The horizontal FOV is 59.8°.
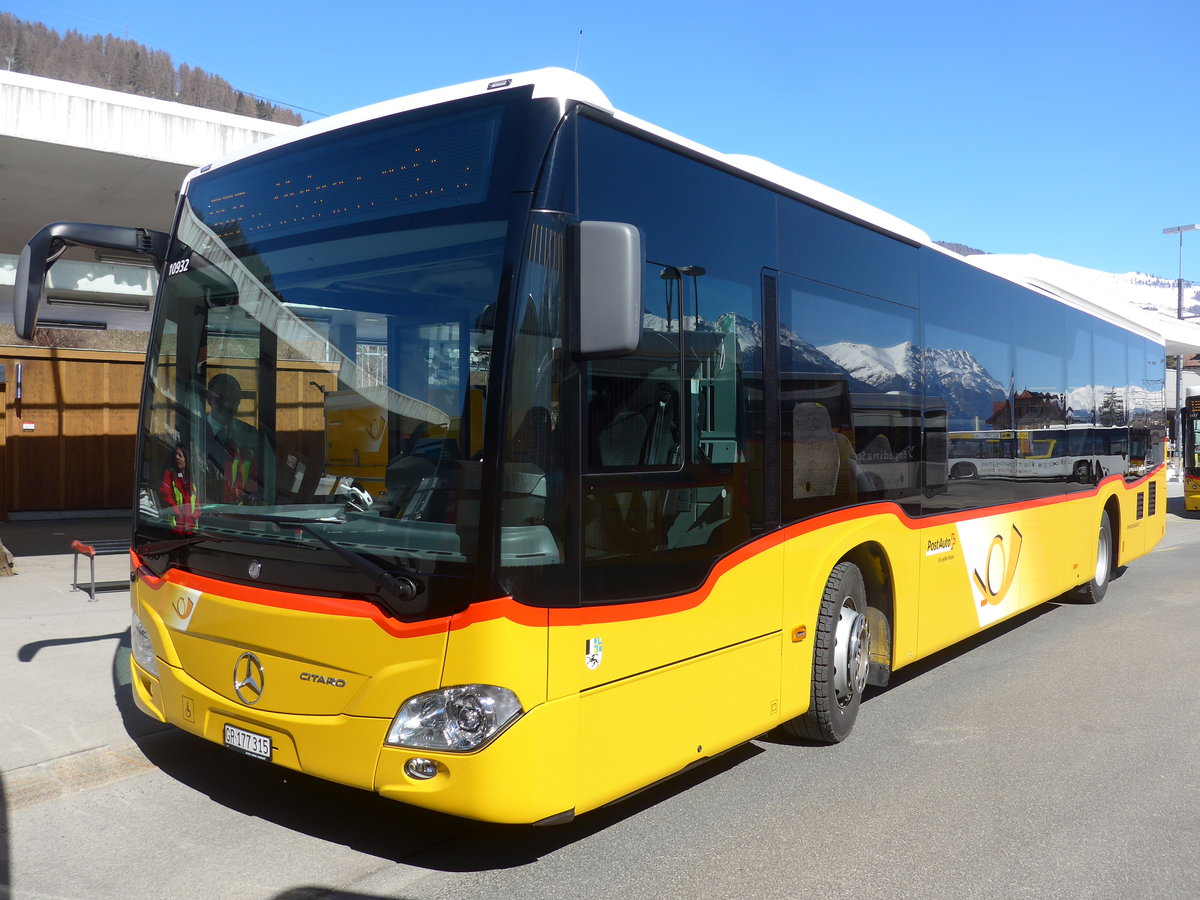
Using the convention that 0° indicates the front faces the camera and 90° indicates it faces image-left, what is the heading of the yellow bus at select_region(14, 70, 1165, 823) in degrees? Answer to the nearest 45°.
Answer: approximately 45°
